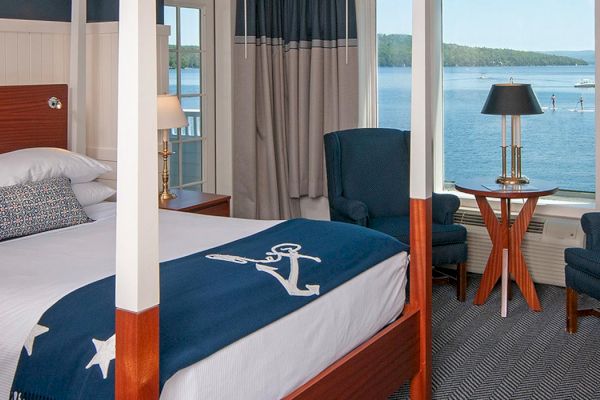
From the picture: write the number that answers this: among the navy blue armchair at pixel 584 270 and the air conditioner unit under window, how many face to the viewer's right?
0

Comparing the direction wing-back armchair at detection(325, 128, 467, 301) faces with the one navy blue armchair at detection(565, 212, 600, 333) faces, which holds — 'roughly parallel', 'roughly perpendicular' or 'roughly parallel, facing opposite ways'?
roughly perpendicular

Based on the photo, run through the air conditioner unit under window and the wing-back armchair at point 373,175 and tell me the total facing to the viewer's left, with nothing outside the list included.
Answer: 0

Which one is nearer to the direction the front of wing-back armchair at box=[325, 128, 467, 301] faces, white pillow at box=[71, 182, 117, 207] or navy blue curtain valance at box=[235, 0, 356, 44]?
the white pillow

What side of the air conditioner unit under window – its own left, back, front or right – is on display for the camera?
front

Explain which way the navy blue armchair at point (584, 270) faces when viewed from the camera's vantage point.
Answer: facing the viewer and to the left of the viewer

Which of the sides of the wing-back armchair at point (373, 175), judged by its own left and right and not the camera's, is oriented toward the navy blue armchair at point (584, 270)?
front

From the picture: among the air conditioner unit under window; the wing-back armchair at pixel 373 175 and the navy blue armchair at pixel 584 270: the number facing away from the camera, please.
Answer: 0

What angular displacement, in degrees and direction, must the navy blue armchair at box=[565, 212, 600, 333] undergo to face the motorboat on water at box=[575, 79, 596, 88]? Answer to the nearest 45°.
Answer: approximately 135° to its right
